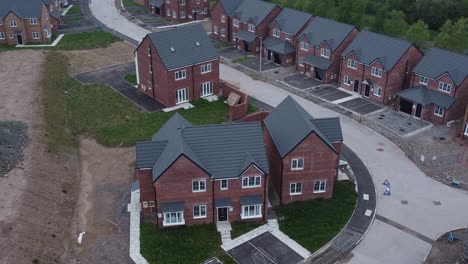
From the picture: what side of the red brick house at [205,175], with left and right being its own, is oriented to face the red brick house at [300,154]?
left

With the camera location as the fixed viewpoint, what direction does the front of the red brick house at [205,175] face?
facing the viewer

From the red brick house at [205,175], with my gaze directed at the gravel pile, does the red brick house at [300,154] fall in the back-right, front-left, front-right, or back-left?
back-right

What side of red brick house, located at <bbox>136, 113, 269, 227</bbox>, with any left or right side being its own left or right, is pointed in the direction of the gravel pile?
right
